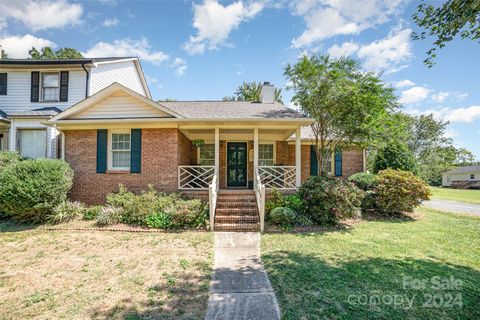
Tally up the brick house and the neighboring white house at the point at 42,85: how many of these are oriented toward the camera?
2

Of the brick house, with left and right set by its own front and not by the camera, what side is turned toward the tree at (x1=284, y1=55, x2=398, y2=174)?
left

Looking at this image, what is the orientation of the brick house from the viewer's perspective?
toward the camera

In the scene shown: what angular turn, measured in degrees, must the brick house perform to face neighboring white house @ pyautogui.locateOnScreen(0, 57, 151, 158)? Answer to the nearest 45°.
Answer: approximately 135° to its right

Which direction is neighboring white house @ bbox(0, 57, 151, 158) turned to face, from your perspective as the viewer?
facing the viewer

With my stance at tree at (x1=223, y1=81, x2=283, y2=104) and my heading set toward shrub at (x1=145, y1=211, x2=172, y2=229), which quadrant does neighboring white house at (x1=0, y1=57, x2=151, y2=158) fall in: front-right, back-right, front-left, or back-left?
front-right

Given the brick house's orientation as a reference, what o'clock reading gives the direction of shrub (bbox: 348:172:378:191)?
The shrub is roughly at 9 o'clock from the brick house.

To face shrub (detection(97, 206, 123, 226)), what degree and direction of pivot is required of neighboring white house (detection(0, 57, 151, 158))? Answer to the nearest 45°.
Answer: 0° — it already faces it

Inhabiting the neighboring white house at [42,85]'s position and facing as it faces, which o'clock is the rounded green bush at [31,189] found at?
The rounded green bush is roughly at 12 o'clock from the neighboring white house.

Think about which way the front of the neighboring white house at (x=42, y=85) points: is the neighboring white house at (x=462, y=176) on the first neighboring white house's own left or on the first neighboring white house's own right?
on the first neighboring white house's own left
